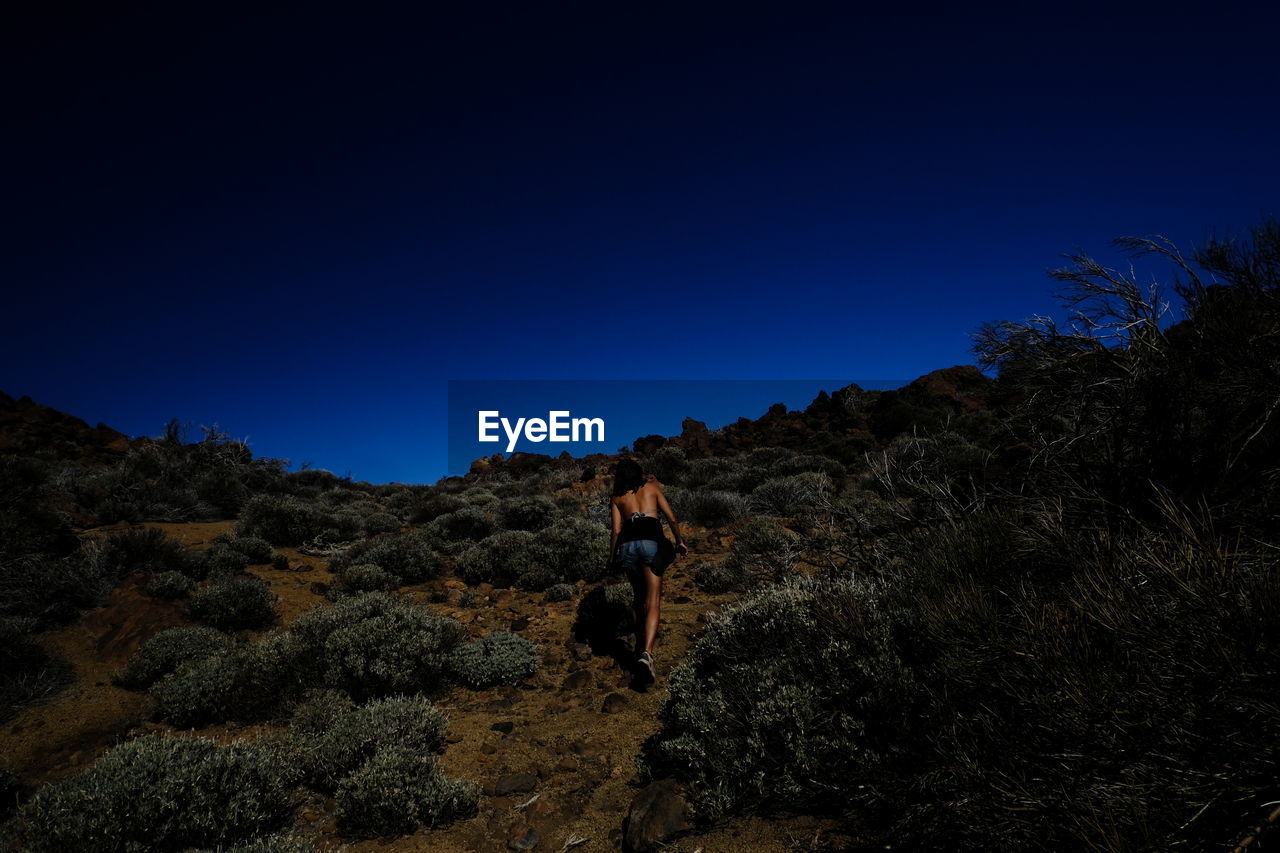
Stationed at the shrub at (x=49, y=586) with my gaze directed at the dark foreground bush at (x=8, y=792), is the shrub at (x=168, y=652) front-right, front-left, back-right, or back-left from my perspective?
front-left

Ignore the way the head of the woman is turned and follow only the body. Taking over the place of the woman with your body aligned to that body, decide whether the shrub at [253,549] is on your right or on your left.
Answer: on your left

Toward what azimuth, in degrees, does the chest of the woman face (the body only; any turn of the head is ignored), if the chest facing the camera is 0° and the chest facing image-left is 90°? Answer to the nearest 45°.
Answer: approximately 180°

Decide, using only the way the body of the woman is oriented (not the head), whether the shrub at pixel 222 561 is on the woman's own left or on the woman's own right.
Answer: on the woman's own left

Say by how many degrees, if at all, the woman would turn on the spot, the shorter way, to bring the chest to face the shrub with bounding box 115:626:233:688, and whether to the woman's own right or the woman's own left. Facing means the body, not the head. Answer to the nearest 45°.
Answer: approximately 90° to the woman's own left

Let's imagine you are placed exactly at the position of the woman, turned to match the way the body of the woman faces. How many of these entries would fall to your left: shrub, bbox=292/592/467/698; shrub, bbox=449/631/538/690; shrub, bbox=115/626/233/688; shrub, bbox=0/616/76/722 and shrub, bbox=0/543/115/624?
5

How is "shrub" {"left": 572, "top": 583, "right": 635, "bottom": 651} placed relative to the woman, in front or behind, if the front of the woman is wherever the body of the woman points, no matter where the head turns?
in front

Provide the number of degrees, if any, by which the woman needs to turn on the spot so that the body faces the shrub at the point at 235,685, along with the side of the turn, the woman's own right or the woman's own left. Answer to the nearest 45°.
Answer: approximately 90° to the woman's own left

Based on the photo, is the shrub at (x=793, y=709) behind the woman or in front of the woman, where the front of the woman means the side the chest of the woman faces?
behind

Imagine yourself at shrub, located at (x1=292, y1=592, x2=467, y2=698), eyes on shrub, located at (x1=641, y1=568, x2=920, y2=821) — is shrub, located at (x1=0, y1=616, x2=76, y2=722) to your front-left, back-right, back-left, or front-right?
back-right

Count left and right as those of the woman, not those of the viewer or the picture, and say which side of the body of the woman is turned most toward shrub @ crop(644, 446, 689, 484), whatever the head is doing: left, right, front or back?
front

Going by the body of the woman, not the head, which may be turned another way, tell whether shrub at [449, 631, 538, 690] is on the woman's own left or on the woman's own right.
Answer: on the woman's own left

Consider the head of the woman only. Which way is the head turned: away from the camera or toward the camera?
away from the camera
